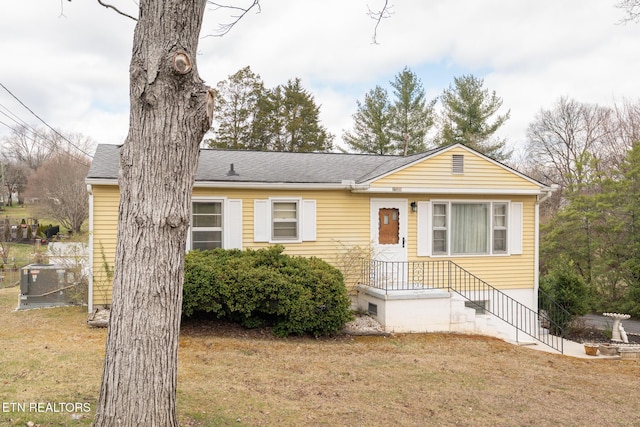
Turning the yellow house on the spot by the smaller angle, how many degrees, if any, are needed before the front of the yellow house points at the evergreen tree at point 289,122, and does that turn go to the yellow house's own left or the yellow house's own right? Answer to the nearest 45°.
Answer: approximately 180°

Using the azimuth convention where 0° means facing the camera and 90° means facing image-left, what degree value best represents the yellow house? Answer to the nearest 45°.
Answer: approximately 0°

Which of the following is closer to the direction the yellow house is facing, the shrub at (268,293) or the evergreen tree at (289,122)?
the shrub

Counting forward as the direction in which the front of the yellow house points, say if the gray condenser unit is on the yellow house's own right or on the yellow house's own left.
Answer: on the yellow house's own right

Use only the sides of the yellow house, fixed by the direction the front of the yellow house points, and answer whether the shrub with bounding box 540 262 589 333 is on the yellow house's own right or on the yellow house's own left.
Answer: on the yellow house's own left

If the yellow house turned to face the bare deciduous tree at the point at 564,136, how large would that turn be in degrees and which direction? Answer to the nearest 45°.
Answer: approximately 135° to its left

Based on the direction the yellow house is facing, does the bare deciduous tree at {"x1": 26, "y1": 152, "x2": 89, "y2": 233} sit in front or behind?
behind

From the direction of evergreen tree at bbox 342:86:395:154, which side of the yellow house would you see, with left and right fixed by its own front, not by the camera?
back

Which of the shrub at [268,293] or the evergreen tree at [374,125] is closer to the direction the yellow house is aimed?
the shrub
